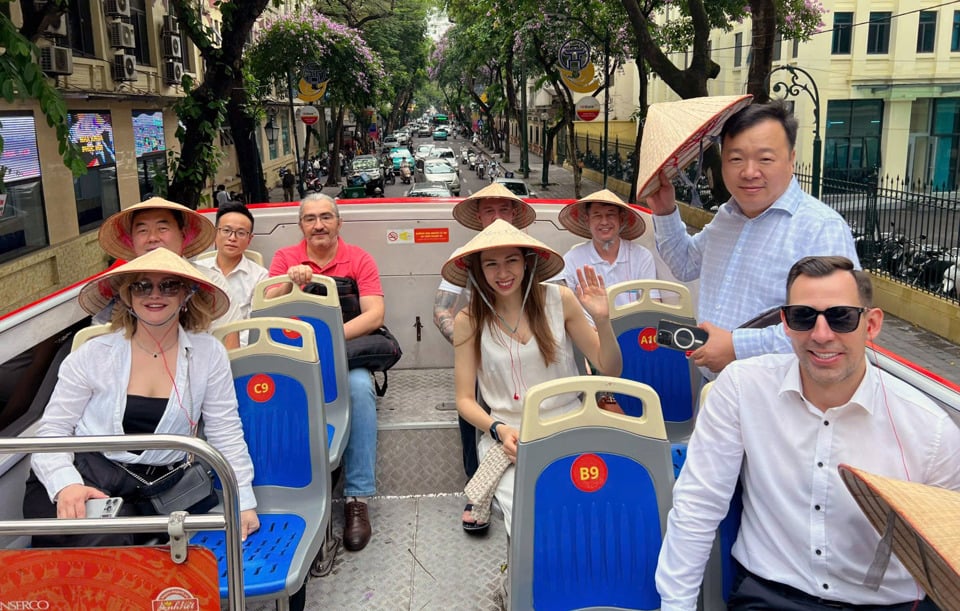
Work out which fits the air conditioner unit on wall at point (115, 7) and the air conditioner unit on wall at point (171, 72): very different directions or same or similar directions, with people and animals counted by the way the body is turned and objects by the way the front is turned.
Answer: same or similar directions

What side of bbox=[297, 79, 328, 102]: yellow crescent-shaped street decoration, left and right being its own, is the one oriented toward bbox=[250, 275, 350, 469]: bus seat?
front

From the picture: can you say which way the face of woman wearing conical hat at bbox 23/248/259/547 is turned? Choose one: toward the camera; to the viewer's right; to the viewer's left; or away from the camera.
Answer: toward the camera

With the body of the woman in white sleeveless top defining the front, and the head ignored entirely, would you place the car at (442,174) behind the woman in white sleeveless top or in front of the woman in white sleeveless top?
behind

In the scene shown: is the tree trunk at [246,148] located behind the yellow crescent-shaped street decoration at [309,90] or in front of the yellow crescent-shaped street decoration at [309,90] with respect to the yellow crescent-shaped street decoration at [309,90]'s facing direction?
in front

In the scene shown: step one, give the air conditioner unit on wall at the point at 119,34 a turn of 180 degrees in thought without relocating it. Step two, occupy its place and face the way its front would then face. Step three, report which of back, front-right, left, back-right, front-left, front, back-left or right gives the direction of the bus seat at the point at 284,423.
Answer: back-left

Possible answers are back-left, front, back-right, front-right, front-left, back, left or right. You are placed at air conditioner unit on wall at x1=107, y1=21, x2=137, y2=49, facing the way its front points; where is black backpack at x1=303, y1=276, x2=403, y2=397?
front-right

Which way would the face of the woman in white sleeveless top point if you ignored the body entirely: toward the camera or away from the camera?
toward the camera

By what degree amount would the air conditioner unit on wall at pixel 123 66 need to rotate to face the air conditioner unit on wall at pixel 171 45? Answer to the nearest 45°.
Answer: approximately 135° to its left

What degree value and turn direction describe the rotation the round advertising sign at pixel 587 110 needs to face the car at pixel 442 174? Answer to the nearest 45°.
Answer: approximately 135° to its right

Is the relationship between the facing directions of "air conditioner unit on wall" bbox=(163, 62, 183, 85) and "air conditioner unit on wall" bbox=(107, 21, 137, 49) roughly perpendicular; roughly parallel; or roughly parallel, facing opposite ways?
roughly parallel

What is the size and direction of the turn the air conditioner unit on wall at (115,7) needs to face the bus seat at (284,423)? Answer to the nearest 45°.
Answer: approximately 45° to its right

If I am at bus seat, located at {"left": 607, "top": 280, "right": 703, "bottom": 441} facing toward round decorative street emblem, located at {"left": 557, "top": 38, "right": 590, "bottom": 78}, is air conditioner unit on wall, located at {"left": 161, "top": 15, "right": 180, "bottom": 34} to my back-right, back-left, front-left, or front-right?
front-left

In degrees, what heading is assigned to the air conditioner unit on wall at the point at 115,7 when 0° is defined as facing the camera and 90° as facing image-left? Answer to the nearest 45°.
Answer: approximately 315°

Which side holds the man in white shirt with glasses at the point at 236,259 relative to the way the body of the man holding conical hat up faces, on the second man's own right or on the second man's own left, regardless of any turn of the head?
on the second man's own right

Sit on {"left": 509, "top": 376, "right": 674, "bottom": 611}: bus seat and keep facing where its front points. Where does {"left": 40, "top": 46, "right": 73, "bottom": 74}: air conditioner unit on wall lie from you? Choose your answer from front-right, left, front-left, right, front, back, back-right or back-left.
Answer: back-right

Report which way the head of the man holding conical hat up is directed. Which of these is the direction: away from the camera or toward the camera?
toward the camera

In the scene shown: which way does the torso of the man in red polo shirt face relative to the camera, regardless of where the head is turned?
toward the camera

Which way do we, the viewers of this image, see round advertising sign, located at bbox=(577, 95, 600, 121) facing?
facing the viewer

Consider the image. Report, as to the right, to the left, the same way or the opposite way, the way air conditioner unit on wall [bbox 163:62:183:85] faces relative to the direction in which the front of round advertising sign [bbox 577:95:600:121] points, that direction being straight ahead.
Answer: to the left
